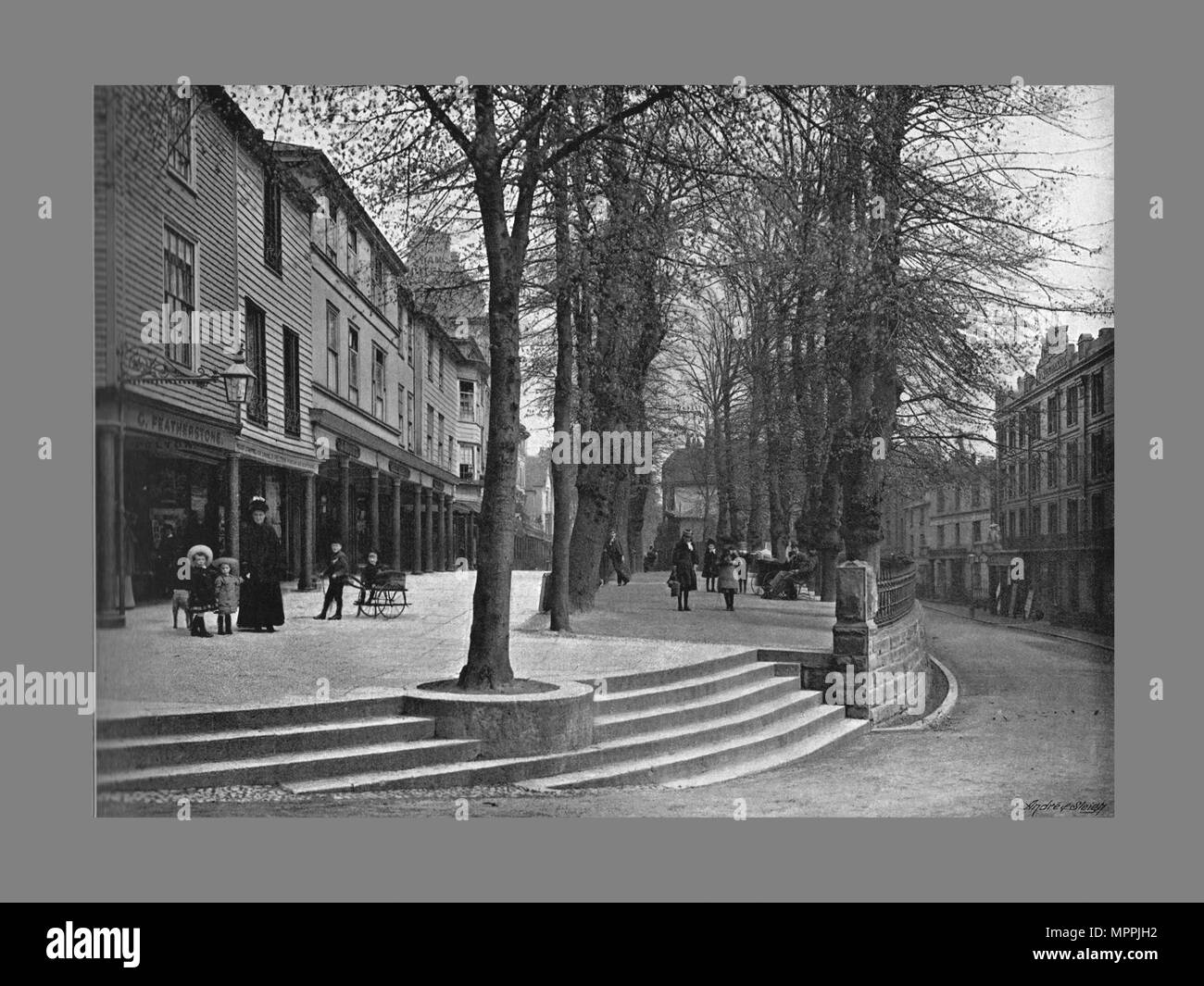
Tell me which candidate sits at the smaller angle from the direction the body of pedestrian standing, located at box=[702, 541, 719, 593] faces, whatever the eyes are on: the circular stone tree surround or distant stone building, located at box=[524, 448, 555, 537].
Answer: the circular stone tree surround

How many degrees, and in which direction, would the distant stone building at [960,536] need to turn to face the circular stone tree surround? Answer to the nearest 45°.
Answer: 0° — it already faces it

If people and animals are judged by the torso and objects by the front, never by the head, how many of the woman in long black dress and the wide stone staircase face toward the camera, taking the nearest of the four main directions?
2

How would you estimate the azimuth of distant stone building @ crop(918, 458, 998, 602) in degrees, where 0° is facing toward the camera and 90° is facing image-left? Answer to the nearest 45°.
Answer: approximately 45°

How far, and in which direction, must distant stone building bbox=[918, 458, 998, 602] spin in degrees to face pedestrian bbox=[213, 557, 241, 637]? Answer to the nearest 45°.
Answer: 0° — it already faces them
